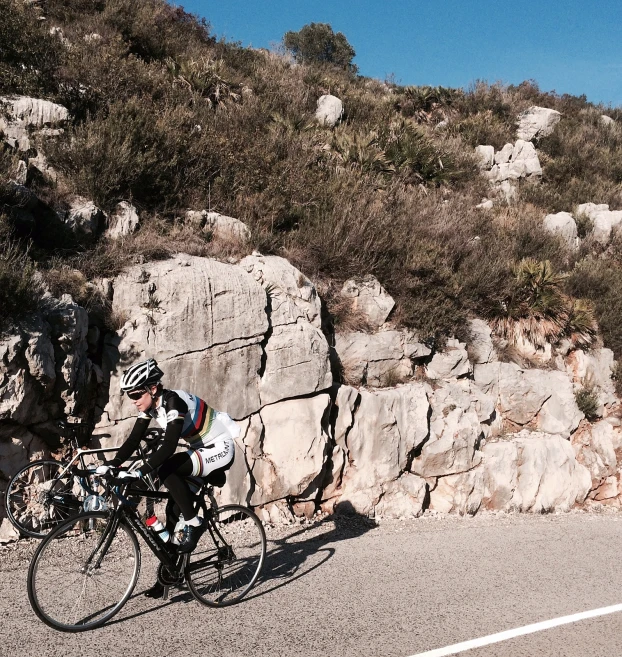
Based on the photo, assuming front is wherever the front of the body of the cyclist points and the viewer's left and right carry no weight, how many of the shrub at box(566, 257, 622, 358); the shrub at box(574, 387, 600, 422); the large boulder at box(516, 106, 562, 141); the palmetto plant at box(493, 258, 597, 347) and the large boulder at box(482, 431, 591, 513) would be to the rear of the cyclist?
5

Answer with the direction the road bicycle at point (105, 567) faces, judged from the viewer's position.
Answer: facing the viewer and to the left of the viewer

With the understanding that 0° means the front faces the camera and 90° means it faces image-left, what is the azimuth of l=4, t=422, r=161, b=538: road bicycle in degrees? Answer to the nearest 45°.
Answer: approximately 270°

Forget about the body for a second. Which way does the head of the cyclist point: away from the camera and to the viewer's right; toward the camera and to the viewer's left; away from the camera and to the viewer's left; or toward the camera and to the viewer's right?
toward the camera and to the viewer's left

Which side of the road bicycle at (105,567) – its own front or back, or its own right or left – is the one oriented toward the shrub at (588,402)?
back

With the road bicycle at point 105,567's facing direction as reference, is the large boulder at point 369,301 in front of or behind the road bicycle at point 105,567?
behind

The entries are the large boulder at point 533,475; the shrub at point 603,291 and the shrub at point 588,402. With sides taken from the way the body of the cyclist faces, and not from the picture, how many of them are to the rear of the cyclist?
3

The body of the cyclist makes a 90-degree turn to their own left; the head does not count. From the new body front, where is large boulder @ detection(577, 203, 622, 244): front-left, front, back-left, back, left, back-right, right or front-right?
left
